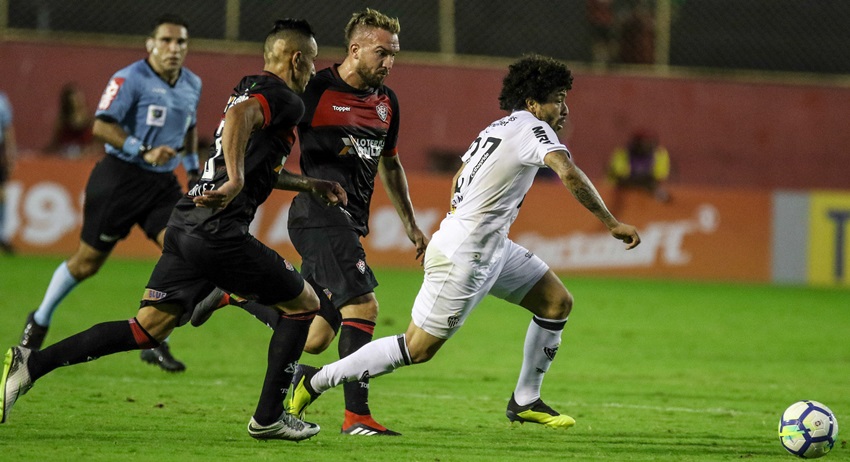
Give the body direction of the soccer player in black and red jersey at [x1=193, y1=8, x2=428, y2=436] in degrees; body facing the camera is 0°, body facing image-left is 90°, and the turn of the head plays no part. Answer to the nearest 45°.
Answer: approximately 315°

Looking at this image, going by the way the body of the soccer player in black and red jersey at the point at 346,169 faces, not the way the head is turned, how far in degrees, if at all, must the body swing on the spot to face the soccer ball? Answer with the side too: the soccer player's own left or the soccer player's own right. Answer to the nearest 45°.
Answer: approximately 45° to the soccer player's own left

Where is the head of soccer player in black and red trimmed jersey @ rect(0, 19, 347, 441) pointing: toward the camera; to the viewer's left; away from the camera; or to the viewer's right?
to the viewer's right

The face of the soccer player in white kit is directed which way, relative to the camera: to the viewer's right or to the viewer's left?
to the viewer's right

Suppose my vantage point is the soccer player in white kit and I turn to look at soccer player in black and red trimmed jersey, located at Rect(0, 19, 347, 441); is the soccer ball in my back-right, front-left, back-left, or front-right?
back-left

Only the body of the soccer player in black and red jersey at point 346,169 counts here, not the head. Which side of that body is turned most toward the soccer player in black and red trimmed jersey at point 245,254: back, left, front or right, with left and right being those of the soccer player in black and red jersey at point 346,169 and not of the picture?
right
